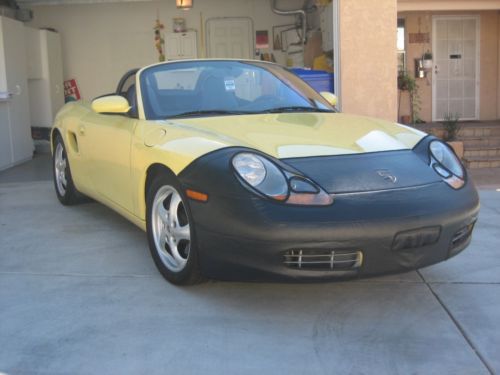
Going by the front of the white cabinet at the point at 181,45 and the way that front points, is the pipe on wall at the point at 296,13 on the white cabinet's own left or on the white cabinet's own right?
on the white cabinet's own left

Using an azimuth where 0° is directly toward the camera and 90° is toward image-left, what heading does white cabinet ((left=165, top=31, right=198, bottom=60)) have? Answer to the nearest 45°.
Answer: approximately 0°

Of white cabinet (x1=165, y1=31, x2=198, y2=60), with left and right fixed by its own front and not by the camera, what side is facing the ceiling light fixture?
front

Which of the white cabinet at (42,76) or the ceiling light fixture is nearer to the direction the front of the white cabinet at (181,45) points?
the ceiling light fixture

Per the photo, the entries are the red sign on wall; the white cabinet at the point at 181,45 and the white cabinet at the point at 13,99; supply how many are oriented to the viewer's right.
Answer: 1

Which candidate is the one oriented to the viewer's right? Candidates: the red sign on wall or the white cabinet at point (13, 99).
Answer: the white cabinet

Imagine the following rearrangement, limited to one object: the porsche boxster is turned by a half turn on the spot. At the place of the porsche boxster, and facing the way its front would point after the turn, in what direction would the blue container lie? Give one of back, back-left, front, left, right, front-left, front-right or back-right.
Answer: front-right

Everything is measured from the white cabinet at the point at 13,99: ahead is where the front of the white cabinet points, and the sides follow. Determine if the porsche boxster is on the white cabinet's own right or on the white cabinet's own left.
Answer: on the white cabinet's own right

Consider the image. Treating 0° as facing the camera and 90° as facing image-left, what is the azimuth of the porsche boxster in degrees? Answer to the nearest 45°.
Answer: approximately 315°

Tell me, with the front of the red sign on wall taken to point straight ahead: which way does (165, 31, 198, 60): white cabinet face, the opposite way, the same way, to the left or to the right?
the same way

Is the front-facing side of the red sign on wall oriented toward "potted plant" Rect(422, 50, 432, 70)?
no

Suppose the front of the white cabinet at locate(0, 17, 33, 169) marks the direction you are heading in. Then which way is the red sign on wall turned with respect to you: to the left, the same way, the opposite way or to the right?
to the right

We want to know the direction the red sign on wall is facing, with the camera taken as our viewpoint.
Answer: facing the viewer

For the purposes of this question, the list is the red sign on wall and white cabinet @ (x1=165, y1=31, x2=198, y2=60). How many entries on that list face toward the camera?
2

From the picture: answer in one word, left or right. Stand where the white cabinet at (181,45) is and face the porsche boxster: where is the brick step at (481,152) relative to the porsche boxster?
left

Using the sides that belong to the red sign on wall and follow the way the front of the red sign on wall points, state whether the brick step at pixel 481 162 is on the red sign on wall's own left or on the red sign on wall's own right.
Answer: on the red sign on wall's own left

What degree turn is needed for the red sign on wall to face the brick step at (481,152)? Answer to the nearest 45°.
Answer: approximately 45° to its left
